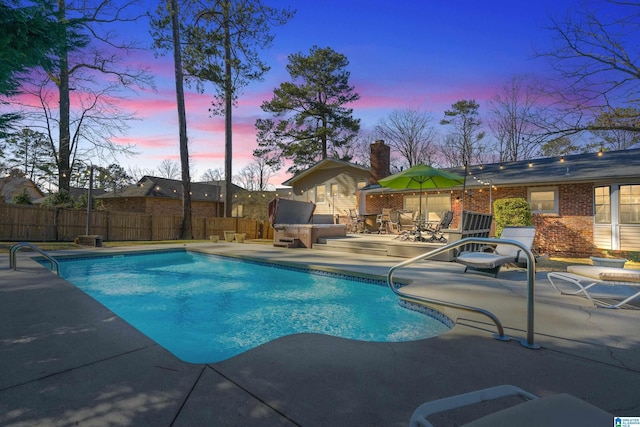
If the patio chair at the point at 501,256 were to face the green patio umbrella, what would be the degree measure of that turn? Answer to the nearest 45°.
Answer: approximately 90° to its right

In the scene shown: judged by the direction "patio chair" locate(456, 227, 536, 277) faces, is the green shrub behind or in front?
behind

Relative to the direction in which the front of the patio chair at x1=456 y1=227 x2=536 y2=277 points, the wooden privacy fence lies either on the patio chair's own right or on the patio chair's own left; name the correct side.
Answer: on the patio chair's own right

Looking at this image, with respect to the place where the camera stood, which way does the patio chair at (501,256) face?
facing the viewer and to the left of the viewer

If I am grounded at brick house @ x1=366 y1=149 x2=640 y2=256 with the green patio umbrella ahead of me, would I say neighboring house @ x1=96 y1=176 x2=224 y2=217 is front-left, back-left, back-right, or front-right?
front-right

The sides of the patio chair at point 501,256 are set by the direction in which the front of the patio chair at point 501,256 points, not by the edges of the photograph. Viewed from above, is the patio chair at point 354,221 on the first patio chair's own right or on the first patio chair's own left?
on the first patio chair's own right

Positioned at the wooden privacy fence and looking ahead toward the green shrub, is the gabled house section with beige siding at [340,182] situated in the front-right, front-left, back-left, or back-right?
front-left

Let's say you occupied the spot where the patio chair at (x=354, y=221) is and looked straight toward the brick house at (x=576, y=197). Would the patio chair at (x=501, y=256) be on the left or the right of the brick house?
right

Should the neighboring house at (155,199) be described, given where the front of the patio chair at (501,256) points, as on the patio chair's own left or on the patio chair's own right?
on the patio chair's own right
